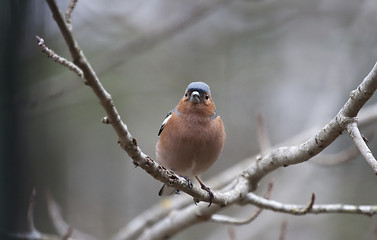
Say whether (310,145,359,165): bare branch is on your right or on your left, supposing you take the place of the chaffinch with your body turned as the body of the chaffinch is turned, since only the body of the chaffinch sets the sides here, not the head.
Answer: on your left

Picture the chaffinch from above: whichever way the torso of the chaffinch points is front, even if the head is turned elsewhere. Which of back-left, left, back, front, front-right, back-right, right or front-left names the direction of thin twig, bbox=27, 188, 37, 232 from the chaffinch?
right

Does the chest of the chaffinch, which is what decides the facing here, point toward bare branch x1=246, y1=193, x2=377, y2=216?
no

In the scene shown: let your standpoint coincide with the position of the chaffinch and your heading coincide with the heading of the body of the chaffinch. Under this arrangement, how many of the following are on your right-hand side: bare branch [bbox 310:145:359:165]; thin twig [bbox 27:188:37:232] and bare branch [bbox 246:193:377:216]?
1

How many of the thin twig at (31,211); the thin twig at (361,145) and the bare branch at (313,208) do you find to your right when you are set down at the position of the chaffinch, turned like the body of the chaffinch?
1

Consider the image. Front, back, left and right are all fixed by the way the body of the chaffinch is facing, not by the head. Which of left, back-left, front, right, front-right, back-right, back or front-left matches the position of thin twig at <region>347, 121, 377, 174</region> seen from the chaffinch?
front-left

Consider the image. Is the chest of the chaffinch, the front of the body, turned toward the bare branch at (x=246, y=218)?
no

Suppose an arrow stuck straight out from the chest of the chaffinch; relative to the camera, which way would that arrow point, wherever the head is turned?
toward the camera

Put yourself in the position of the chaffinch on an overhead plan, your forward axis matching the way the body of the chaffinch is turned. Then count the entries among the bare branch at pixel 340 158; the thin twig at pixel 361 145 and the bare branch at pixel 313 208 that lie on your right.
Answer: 0
